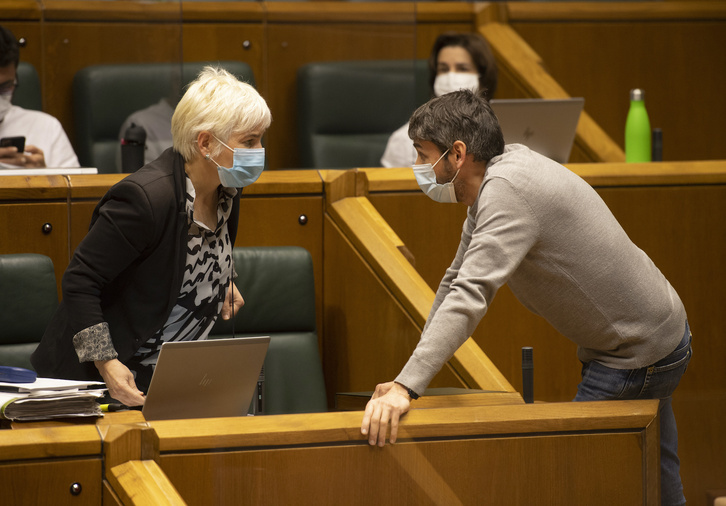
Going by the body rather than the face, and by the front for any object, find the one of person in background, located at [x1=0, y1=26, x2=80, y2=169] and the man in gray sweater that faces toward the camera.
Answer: the person in background

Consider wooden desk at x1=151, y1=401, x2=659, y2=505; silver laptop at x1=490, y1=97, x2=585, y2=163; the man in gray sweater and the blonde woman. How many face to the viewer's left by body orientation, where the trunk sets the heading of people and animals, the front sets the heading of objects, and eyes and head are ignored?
1

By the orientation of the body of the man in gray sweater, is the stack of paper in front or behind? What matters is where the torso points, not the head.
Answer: in front

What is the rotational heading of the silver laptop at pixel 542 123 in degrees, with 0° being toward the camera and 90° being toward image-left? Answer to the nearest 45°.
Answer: approximately 180°

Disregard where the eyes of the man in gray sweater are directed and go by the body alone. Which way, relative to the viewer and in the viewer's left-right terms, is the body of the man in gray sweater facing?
facing to the left of the viewer

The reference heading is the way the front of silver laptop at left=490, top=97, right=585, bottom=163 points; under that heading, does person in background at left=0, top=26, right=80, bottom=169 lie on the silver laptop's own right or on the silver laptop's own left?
on the silver laptop's own left

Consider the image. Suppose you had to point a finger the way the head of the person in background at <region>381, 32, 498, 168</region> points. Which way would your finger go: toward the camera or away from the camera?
toward the camera

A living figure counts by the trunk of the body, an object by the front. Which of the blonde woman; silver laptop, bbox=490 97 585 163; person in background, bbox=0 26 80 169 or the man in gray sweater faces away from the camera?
the silver laptop

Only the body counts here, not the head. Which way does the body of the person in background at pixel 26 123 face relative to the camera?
toward the camera

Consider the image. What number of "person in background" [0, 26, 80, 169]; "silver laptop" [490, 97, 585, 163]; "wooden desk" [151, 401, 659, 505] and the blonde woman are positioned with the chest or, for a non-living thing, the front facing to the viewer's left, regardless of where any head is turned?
0

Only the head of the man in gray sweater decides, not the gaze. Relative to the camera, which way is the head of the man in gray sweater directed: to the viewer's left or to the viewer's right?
to the viewer's left

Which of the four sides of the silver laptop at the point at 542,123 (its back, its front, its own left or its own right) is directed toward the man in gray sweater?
back

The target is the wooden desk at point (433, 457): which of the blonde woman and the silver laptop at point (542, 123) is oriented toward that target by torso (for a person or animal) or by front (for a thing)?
the blonde woman

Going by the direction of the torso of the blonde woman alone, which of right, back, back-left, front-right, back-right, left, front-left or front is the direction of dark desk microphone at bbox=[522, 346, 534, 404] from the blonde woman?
front-left
